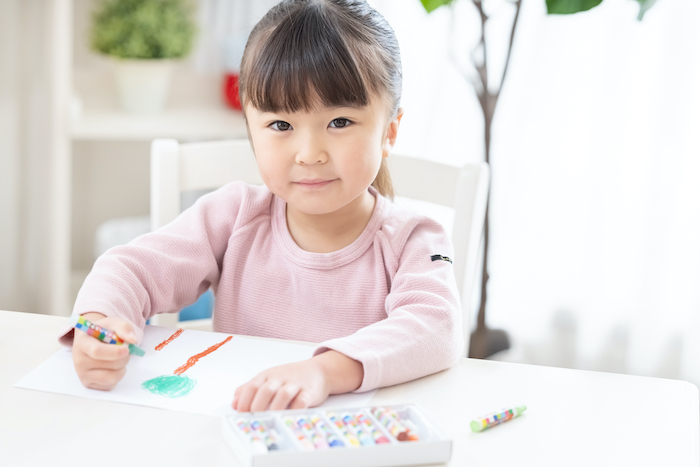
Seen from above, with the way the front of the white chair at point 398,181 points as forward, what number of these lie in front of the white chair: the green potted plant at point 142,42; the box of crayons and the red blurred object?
1

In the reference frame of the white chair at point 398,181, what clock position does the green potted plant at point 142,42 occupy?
The green potted plant is roughly at 5 o'clock from the white chair.

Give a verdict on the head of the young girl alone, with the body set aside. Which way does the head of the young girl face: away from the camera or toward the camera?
toward the camera

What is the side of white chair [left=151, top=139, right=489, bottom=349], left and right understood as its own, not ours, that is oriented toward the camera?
front

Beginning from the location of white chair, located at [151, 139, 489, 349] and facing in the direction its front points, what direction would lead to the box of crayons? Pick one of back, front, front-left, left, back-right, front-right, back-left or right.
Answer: front

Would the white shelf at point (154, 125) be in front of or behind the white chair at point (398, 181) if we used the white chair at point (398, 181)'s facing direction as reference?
behind
